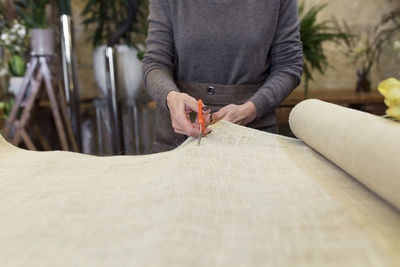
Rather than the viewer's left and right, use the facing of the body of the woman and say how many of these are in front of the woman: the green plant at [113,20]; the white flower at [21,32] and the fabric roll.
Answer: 1

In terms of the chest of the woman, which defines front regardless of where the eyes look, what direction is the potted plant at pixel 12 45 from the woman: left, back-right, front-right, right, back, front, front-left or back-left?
back-right

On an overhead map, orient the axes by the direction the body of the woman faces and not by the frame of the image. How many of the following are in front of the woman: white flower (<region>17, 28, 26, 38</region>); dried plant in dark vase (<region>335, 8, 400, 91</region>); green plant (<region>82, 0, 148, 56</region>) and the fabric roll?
1

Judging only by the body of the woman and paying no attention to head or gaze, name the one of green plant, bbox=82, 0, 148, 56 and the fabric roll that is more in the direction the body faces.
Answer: the fabric roll

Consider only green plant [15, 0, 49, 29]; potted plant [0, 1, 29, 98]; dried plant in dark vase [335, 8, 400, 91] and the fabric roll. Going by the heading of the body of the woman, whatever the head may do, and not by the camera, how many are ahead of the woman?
1

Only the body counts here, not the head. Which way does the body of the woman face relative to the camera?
toward the camera

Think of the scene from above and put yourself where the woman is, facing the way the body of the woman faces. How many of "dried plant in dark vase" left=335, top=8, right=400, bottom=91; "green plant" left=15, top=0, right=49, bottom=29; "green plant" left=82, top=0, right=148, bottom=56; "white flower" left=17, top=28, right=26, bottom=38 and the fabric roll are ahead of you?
1

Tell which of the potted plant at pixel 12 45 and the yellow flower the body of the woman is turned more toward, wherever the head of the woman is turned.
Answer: the yellow flower

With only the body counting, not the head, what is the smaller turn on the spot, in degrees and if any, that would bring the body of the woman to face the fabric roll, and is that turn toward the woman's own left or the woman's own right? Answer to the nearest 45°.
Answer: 0° — they already face it

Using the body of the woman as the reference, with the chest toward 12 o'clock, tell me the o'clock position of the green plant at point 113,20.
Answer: The green plant is roughly at 5 o'clock from the woman.

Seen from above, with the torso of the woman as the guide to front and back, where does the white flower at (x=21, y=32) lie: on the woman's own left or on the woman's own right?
on the woman's own right

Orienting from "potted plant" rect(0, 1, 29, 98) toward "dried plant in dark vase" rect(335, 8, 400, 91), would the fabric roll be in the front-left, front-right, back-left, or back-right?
front-right

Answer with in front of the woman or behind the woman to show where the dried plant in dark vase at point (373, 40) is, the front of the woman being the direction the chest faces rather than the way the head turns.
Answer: behind

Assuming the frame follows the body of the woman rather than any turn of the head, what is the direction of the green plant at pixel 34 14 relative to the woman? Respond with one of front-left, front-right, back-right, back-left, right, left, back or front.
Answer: back-right
